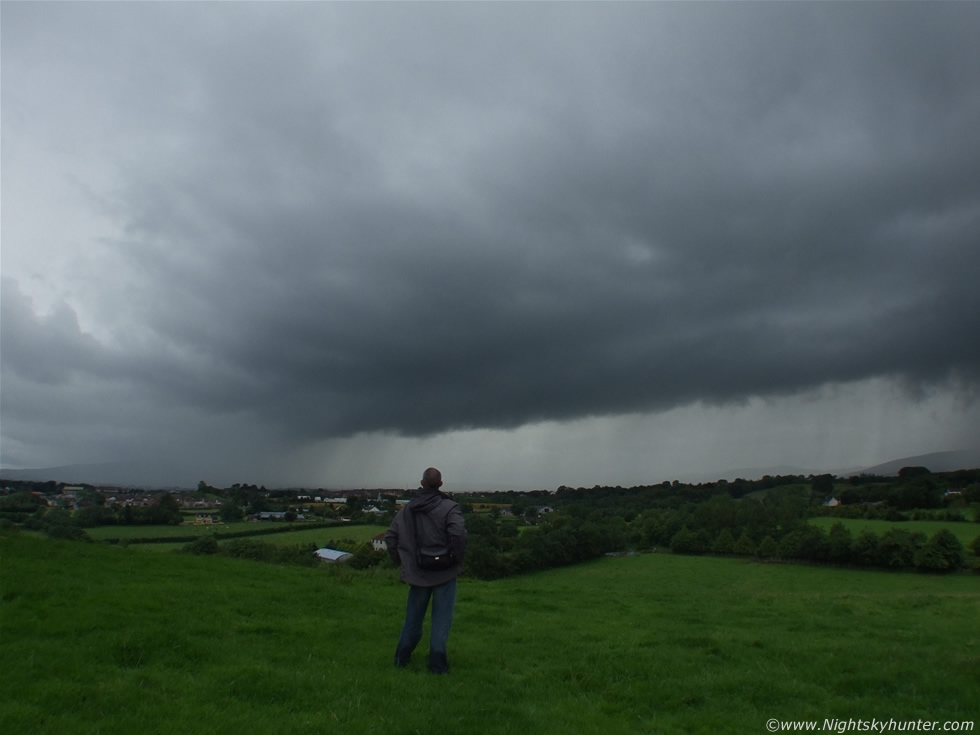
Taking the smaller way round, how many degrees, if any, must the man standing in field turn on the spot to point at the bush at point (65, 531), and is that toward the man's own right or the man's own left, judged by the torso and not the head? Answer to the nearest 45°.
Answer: approximately 45° to the man's own left

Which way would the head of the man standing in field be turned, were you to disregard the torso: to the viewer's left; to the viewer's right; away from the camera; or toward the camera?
away from the camera

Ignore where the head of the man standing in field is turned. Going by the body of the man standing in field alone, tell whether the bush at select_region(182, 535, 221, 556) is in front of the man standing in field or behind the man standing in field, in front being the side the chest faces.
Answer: in front

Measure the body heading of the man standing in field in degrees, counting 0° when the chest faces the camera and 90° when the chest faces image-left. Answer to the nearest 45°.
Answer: approximately 180°
